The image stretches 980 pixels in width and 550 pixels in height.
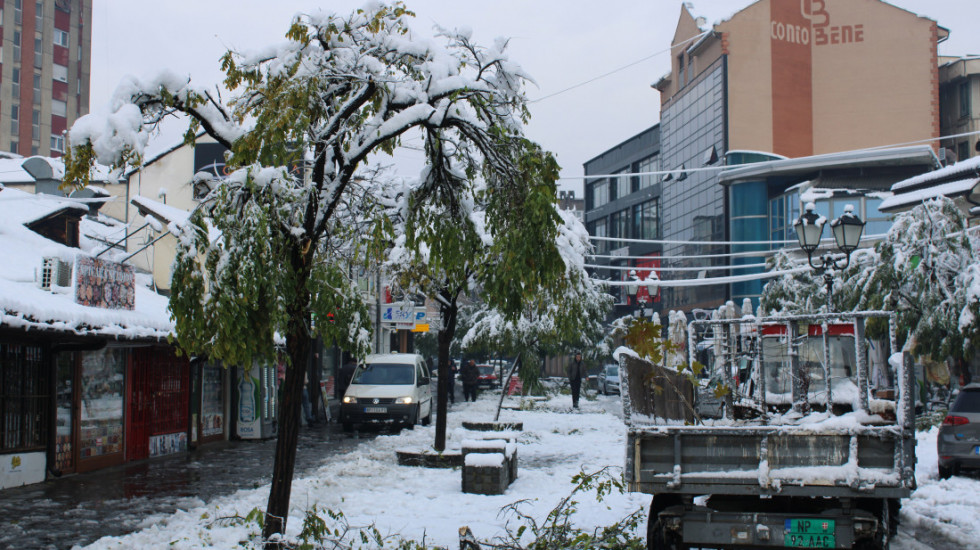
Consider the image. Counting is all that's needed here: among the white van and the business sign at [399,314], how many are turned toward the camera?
2

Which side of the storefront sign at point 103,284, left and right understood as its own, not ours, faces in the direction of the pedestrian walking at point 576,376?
left

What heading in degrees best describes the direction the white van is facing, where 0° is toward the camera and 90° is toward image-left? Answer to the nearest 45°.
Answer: approximately 0°

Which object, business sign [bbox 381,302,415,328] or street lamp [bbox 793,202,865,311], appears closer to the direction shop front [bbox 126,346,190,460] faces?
the street lamp

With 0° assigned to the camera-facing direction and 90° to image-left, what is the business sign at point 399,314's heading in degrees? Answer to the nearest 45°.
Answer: approximately 0°

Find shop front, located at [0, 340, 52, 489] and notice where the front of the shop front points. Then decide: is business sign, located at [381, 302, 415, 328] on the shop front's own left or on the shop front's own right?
on the shop front's own left

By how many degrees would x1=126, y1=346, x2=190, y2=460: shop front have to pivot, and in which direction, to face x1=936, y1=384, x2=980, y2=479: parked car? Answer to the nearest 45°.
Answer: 0° — it already faces it

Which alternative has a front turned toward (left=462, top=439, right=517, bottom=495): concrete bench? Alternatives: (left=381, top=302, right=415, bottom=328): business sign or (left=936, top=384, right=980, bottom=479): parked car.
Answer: the business sign

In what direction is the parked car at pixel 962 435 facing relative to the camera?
away from the camera
